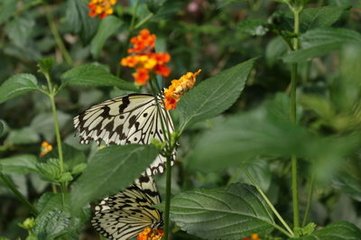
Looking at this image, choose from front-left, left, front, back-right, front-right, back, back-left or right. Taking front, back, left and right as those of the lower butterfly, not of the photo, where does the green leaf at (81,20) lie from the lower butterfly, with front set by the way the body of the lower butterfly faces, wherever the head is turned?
left

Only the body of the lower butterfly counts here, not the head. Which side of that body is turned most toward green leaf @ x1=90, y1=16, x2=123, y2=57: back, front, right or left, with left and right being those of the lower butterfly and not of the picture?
left

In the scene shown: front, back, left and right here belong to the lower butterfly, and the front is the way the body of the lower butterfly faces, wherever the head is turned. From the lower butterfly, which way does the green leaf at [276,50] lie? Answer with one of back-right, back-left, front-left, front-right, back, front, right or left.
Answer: front-left

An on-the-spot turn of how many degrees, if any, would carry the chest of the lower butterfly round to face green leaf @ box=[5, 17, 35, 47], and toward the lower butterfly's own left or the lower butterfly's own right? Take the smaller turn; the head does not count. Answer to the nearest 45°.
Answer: approximately 90° to the lower butterfly's own left

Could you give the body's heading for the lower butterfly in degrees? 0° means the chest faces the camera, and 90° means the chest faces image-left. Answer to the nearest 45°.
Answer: approximately 270°

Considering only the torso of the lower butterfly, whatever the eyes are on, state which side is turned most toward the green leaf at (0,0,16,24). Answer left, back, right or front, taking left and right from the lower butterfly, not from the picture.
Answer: left
